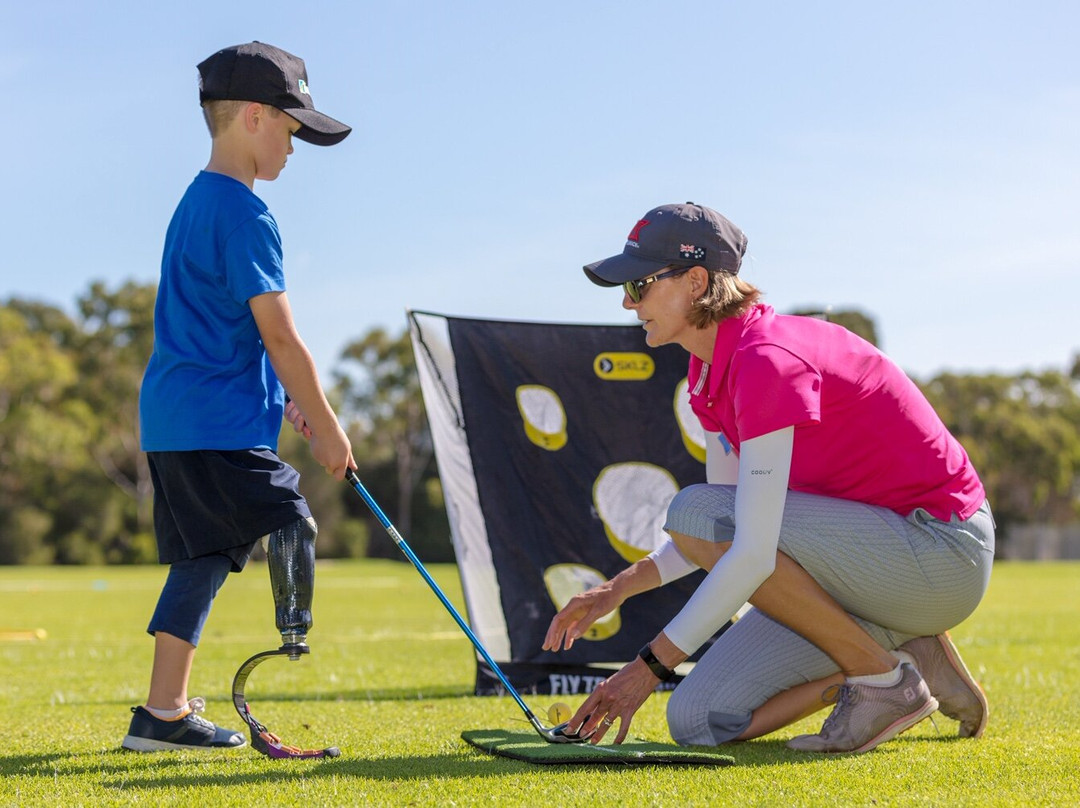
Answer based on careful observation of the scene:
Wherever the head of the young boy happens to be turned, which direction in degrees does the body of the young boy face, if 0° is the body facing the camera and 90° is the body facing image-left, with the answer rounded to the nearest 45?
approximately 270°

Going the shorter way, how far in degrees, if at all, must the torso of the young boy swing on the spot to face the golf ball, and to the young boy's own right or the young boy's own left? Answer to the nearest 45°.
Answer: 0° — they already face it

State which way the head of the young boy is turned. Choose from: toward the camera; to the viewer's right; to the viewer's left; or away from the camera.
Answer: to the viewer's right

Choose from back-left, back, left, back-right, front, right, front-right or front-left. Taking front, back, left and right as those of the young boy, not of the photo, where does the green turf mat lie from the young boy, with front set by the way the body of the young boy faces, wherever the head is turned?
front-right
